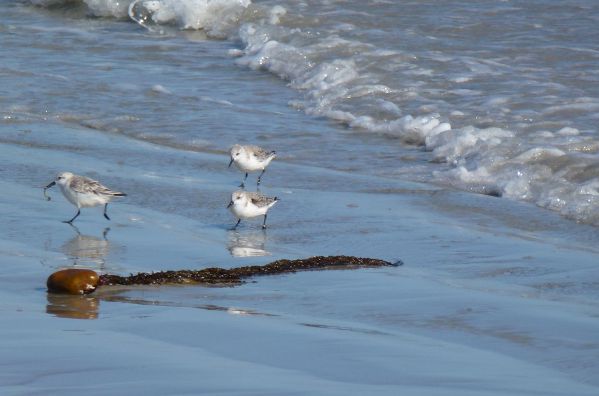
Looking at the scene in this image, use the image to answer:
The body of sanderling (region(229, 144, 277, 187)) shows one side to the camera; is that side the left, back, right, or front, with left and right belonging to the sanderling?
left

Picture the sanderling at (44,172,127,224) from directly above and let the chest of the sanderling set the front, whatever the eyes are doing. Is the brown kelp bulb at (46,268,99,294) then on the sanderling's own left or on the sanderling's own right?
on the sanderling's own left

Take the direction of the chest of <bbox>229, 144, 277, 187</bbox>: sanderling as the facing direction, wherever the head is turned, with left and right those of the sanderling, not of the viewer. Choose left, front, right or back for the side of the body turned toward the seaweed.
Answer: left

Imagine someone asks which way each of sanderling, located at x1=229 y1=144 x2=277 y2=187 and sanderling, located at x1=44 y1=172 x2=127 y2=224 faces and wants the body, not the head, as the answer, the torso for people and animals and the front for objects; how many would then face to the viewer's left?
2

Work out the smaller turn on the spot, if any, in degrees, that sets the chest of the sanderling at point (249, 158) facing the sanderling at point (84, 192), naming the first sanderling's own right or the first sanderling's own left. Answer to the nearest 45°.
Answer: approximately 45° to the first sanderling's own left

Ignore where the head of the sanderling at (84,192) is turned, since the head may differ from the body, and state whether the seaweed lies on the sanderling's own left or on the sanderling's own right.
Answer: on the sanderling's own left

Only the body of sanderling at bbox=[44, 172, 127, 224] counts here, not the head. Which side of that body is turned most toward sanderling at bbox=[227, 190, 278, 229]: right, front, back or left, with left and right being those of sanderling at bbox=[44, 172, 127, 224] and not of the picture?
back

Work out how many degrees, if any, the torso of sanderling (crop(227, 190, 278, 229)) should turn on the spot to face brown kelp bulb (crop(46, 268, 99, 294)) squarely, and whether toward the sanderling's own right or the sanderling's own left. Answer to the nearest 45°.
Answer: approximately 45° to the sanderling's own left

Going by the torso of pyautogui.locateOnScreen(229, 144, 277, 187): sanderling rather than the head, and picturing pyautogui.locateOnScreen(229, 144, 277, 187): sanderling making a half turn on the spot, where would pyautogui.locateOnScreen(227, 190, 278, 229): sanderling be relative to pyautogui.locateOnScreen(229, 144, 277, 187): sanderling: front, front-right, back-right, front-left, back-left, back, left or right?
right

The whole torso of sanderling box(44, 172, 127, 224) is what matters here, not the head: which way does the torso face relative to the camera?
to the viewer's left

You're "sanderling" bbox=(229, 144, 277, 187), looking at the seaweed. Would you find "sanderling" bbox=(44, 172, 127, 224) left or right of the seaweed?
right
